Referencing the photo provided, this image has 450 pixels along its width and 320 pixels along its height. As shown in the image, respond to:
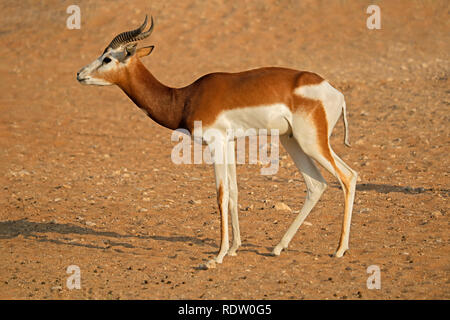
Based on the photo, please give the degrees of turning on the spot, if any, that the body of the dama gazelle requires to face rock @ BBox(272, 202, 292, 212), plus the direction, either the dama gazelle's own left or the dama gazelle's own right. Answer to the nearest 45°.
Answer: approximately 90° to the dama gazelle's own right

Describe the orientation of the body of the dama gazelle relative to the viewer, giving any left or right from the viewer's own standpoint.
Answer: facing to the left of the viewer

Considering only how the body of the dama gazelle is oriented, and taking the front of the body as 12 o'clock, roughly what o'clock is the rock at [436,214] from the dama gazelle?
The rock is roughly at 5 o'clock from the dama gazelle.
